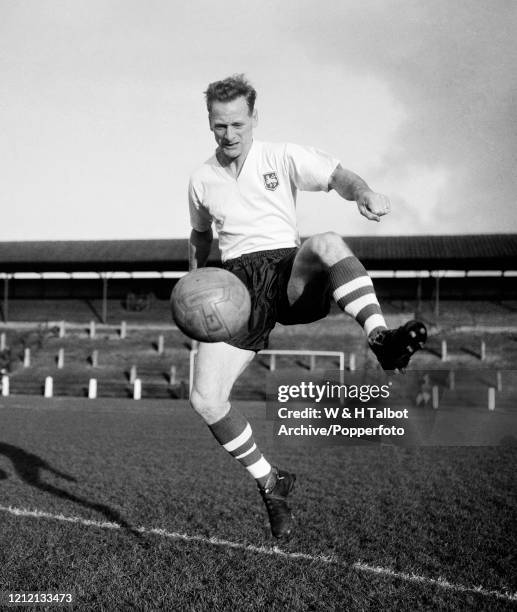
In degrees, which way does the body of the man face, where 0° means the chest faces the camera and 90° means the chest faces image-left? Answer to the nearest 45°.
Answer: approximately 0°

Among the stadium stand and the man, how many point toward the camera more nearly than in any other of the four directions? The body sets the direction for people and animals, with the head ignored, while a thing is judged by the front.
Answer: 2

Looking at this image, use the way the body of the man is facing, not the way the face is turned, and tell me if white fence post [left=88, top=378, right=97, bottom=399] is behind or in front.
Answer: behind

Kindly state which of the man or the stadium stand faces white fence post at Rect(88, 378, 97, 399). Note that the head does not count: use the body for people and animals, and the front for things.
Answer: the stadium stand

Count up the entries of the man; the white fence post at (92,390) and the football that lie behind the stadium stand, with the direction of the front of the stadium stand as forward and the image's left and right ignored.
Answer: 0

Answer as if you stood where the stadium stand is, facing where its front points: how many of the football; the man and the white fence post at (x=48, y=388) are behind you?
0

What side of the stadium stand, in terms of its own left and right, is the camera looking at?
front

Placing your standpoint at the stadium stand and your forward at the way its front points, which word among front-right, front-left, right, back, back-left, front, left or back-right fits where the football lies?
front

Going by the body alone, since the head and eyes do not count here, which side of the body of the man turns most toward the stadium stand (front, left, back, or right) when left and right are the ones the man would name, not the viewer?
back

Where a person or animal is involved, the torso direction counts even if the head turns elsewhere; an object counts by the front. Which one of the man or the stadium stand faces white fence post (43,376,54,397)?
the stadium stand

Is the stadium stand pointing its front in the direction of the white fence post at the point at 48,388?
yes

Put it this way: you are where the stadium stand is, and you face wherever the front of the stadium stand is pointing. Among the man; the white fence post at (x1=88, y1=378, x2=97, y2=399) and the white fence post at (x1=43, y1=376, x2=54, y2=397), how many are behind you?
0

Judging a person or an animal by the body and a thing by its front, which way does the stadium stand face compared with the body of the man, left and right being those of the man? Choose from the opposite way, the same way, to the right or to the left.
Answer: the same way

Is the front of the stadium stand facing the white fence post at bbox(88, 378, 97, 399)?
yes

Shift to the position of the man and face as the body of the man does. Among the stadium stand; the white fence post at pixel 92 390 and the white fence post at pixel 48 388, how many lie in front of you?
0

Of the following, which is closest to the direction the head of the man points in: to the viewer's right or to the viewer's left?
to the viewer's left

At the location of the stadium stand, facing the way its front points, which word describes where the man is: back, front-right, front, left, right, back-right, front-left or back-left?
front
